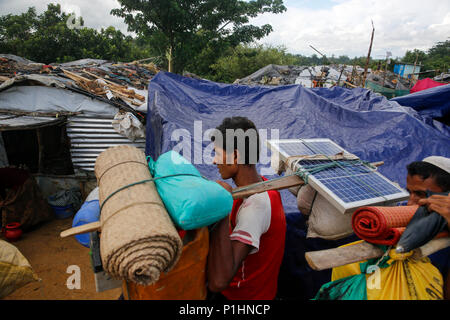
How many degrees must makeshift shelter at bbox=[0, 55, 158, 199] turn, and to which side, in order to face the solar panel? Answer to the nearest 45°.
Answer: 0° — it already faces it

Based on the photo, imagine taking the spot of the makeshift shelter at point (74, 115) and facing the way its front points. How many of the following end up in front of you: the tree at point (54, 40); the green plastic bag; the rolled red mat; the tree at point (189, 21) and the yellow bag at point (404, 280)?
3

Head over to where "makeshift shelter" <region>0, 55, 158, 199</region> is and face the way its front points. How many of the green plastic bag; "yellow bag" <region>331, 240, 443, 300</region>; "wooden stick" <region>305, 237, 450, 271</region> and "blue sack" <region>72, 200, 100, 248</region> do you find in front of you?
4

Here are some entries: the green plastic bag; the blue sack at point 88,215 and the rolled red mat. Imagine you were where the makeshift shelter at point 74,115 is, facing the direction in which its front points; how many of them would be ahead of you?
3

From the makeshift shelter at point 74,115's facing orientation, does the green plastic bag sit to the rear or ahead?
ahead

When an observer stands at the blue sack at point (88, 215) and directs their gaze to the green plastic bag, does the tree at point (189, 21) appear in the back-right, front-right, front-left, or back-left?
back-left

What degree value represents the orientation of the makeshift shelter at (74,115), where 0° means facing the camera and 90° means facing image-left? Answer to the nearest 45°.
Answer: approximately 0°

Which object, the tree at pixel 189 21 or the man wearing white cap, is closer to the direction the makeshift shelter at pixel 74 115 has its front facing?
the man wearing white cap

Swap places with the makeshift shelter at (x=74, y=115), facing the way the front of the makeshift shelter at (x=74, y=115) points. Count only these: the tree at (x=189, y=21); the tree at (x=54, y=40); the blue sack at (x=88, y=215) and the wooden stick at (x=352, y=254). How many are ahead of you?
2
